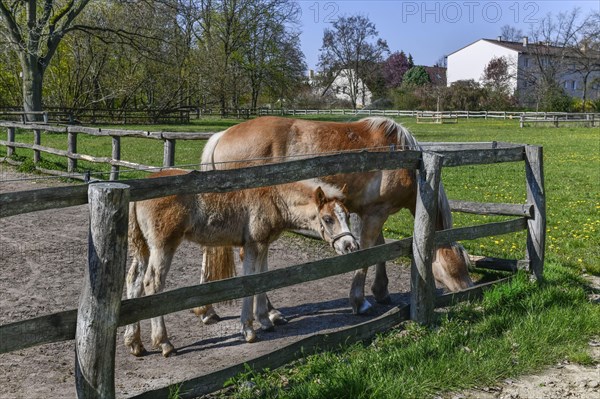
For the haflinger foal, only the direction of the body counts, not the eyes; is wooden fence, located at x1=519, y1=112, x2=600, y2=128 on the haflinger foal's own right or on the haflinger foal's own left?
on the haflinger foal's own left

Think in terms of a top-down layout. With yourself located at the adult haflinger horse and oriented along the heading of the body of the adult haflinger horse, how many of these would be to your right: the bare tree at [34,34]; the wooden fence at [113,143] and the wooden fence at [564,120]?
0

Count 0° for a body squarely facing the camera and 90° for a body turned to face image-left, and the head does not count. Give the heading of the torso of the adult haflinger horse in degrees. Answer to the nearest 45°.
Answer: approximately 270°

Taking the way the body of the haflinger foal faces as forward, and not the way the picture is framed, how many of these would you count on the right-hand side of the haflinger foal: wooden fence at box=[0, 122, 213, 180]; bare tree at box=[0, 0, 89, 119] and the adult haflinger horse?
0

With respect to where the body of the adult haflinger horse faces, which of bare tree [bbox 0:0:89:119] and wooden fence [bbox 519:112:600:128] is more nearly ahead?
the wooden fence

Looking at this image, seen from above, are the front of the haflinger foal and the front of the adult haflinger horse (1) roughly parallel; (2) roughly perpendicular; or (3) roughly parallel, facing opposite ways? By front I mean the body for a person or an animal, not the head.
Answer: roughly parallel

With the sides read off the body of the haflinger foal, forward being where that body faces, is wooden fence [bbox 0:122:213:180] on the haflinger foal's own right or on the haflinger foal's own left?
on the haflinger foal's own left

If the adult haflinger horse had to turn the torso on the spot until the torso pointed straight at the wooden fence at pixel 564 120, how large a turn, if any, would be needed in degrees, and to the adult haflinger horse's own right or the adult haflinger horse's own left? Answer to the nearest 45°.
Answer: approximately 90° to the adult haflinger horse's own left

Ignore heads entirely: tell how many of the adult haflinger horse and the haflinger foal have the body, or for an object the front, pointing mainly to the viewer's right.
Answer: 2

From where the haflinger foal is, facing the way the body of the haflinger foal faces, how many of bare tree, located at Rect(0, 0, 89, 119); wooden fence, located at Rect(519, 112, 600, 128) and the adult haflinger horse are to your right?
0

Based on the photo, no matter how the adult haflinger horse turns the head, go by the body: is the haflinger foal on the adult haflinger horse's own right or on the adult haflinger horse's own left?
on the adult haflinger horse's own right

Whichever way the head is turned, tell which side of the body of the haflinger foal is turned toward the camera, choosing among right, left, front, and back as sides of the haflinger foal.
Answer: right

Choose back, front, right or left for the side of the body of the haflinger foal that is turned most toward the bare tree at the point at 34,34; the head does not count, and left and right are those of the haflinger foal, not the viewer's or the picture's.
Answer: left

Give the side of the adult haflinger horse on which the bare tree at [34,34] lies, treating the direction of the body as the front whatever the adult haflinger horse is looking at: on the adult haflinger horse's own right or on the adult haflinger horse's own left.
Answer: on the adult haflinger horse's own left
